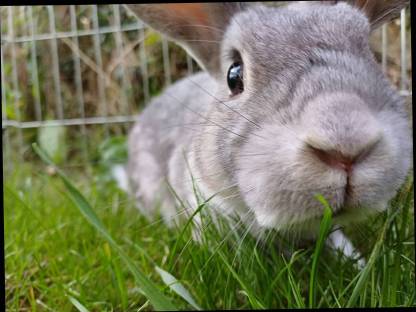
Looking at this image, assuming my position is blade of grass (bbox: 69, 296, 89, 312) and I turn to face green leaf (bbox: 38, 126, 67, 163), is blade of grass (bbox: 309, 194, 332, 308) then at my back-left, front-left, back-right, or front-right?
back-right

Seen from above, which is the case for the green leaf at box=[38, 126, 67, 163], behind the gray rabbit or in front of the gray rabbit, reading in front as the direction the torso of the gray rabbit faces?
behind

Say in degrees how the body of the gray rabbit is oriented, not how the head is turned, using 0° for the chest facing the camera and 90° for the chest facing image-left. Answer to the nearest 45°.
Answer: approximately 315°

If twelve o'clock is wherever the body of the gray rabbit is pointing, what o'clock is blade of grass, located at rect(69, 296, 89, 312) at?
The blade of grass is roughly at 4 o'clock from the gray rabbit.
